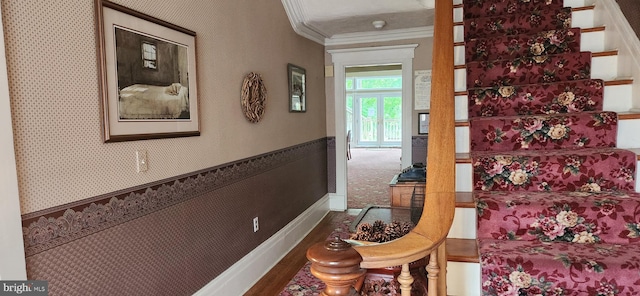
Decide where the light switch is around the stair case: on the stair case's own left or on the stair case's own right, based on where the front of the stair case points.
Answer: on the stair case's own right

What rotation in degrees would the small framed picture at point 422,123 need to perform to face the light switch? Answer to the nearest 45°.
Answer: approximately 45° to its right

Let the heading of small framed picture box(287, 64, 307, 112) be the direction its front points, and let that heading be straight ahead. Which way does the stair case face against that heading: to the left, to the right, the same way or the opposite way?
to the right

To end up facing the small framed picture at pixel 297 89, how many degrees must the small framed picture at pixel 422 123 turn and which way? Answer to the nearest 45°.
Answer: approximately 45° to its right

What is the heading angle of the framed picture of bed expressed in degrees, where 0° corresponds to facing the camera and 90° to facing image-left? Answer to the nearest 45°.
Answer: approximately 315°

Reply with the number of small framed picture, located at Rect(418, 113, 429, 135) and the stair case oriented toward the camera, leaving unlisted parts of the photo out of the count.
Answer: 2

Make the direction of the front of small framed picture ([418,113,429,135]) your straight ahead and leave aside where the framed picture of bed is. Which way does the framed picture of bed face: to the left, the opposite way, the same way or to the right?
to the left
